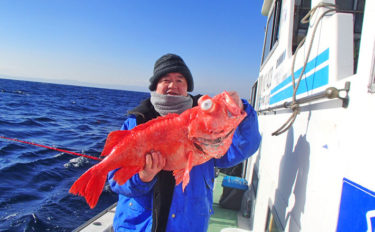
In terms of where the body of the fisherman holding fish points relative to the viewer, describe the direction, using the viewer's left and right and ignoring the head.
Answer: facing the viewer

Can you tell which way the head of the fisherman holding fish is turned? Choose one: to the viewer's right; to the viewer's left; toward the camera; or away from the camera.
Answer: toward the camera
